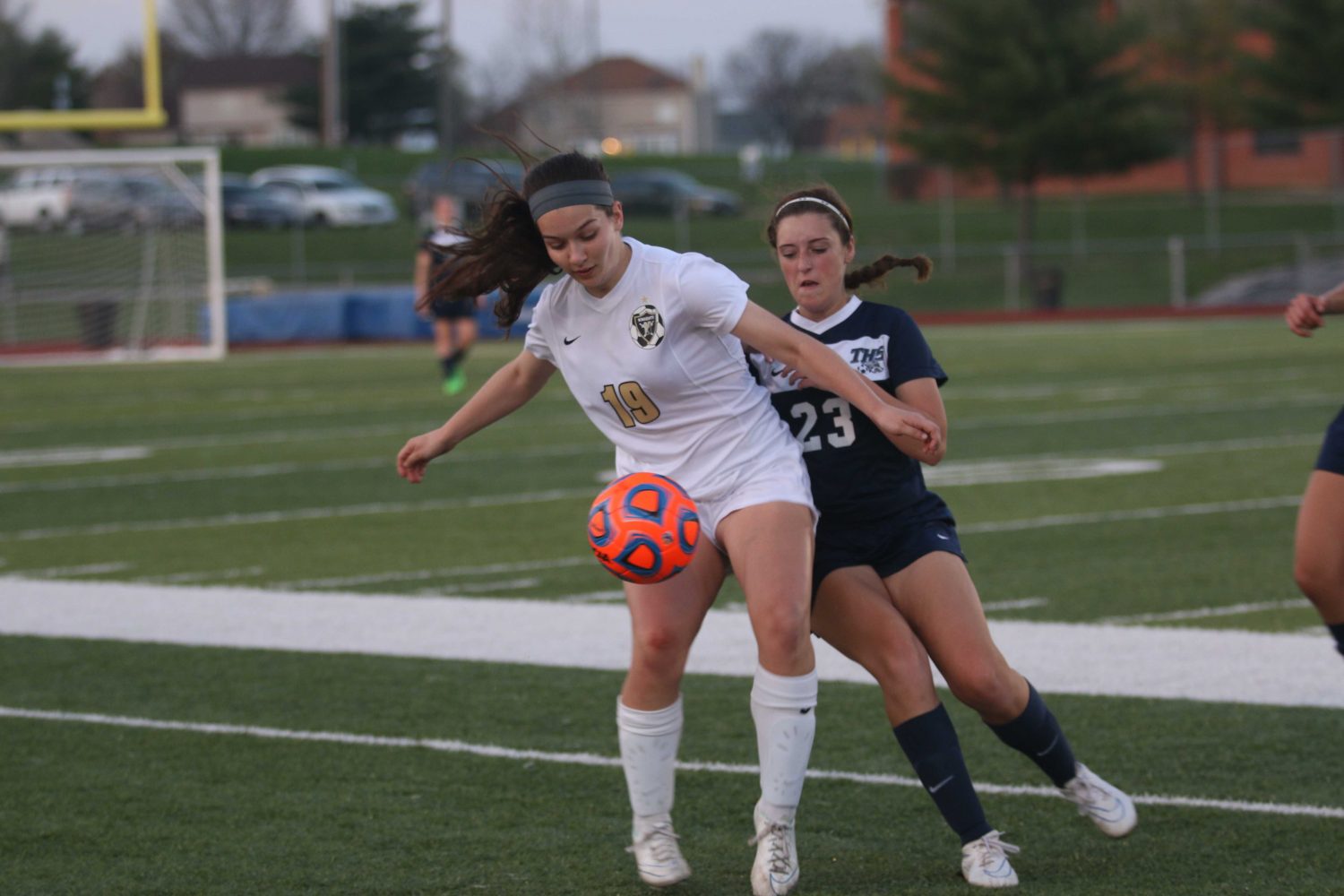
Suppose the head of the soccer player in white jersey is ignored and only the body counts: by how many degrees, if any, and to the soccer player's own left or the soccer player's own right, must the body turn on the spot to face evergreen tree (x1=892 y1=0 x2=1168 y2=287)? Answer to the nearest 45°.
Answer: approximately 180°

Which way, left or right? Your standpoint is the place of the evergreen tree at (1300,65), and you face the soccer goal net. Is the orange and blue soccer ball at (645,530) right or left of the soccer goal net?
left

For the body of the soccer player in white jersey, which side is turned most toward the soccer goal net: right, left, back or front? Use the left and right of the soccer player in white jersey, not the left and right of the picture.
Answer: back

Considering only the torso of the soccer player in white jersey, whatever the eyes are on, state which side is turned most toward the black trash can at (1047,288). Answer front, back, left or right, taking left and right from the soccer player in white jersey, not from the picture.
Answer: back

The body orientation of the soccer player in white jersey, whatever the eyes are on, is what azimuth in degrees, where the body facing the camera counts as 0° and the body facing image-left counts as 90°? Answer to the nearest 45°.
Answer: approximately 0°

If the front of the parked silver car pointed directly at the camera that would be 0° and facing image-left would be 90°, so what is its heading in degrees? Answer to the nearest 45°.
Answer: approximately 315°
